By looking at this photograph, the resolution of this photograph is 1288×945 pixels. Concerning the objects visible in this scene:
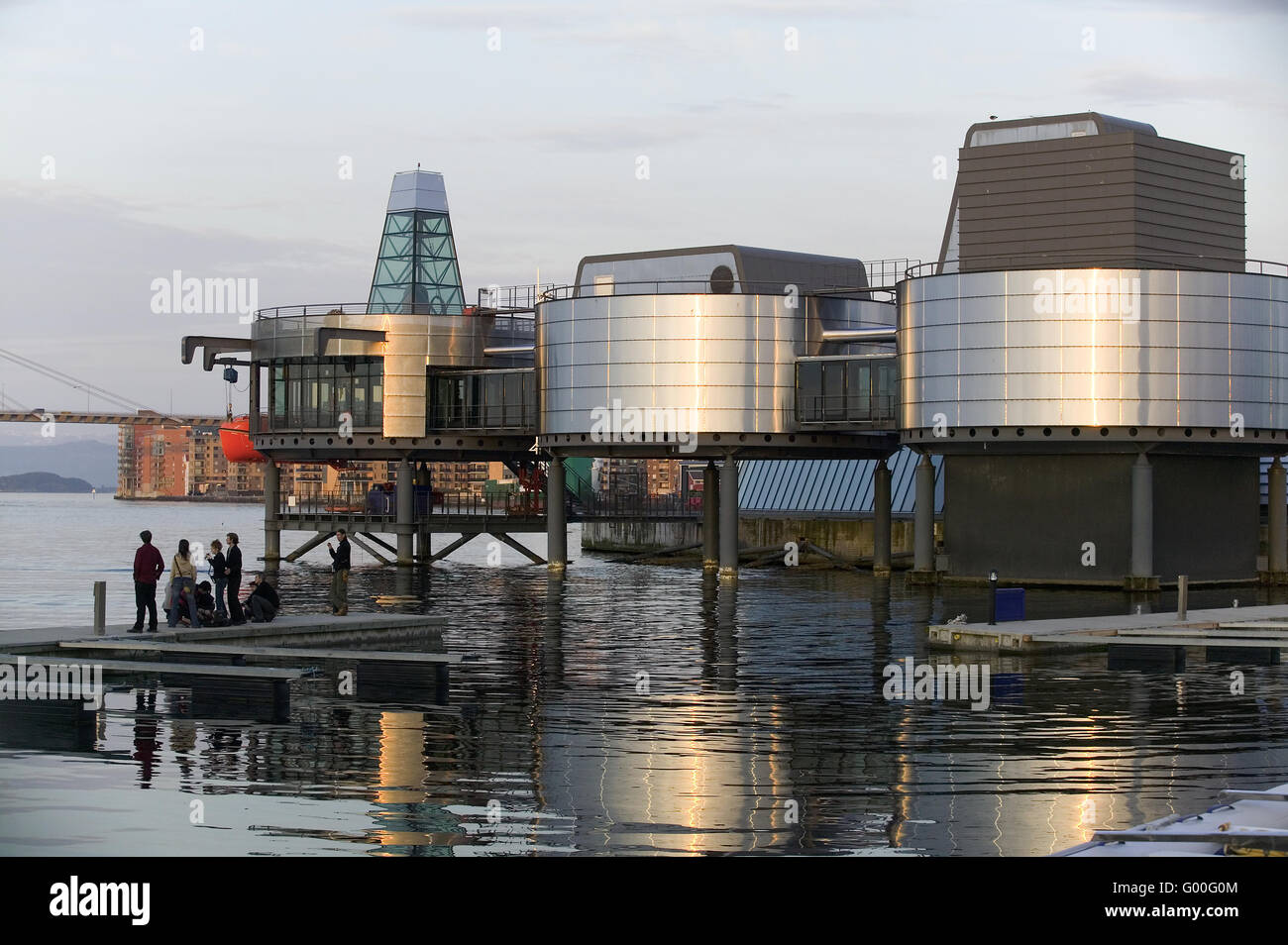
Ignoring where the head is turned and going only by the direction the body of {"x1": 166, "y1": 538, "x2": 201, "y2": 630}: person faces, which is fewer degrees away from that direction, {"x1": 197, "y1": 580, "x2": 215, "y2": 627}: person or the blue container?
the person
